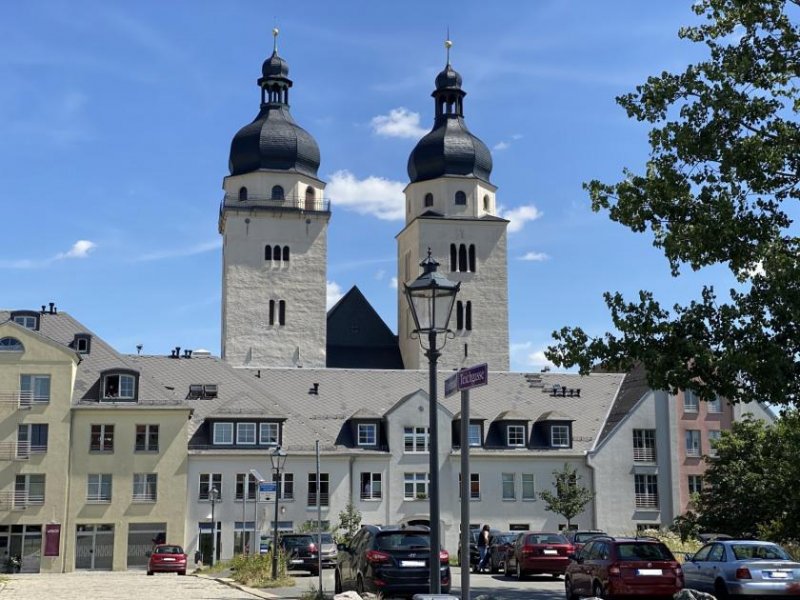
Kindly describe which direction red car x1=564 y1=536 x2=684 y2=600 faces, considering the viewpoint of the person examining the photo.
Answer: facing away from the viewer and to the left of the viewer

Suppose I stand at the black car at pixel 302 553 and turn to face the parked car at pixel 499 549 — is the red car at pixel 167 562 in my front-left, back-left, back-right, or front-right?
back-left

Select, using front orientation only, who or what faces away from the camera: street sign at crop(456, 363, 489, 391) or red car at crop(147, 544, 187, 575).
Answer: the red car

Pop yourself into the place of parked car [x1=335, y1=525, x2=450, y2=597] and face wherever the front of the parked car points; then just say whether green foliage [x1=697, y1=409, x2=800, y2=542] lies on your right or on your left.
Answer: on your right

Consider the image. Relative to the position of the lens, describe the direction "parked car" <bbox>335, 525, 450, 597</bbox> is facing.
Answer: facing away from the viewer and to the left of the viewer

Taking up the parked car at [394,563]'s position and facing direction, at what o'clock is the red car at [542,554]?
The red car is roughly at 2 o'clock from the parked car.

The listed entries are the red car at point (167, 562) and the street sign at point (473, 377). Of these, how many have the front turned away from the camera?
1

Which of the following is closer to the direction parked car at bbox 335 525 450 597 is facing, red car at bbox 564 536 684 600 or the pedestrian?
the pedestrian

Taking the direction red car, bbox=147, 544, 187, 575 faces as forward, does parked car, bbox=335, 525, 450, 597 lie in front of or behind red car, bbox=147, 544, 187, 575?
behind

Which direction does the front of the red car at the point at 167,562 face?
away from the camera

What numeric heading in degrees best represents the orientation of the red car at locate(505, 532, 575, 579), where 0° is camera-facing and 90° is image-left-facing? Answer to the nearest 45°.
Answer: approximately 135°

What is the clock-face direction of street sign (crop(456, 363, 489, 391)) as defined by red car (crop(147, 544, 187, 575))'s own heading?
The street sign is roughly at 6 o'clock from the red car.

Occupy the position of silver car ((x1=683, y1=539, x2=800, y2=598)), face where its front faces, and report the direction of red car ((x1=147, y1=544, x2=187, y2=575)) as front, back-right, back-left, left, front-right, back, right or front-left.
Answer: front

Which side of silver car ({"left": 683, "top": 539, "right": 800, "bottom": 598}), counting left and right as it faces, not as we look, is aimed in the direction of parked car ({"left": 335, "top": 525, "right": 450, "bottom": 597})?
left

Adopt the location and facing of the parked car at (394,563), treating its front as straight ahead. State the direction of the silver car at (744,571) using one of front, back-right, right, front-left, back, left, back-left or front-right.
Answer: back-right

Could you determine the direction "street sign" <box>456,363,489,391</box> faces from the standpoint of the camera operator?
facing the viewer and to the left of the viewer
